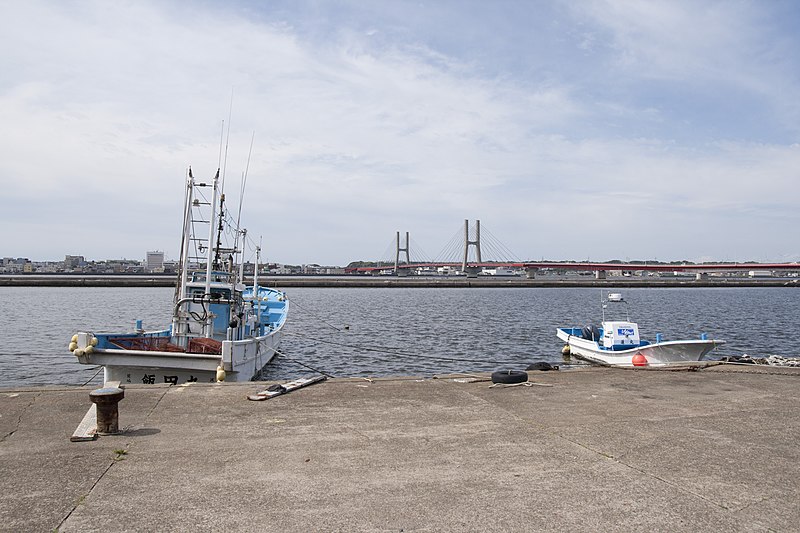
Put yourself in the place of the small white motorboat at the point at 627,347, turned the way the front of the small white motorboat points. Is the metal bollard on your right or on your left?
on your right

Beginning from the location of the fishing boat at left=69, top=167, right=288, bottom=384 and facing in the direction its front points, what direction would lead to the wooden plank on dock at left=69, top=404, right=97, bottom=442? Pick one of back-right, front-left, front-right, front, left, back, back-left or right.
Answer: back-right

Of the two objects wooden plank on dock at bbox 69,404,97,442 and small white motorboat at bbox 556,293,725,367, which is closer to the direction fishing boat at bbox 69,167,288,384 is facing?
the small white motorboat

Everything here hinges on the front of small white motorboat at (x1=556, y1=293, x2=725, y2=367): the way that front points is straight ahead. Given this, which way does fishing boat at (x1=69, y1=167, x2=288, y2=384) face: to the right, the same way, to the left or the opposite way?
to the left

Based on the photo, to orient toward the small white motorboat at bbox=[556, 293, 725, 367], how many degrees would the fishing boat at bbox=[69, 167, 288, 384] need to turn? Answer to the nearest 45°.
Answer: approximately 45° to its right

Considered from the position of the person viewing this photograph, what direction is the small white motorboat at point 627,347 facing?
facing to the right of the viewer

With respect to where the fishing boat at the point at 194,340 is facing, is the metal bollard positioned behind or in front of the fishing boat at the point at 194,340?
behind

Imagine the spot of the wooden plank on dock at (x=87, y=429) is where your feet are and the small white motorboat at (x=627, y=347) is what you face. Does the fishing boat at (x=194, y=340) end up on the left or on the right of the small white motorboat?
left

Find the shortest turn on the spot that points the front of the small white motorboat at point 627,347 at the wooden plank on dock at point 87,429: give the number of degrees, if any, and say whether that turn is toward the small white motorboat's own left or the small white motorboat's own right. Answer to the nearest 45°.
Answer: approximately 90° to the small white motorboat's own right

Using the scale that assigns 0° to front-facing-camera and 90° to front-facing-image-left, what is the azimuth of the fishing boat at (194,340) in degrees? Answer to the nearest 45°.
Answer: approximately 225°
